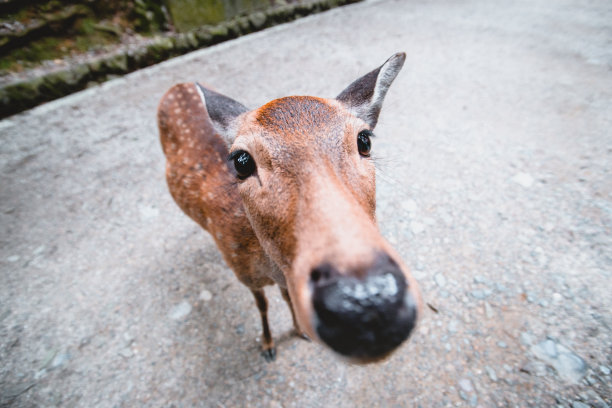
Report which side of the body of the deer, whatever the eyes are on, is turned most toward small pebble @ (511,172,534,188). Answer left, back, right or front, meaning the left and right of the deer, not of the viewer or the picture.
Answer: left

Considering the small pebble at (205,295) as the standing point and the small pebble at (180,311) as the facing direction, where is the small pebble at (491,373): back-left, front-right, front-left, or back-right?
back-left

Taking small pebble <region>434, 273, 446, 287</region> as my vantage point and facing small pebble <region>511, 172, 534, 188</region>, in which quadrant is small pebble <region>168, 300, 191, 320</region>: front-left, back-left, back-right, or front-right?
back-left

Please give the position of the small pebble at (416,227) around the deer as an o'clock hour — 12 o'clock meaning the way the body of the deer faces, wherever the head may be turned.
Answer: The small pebble is roughly at 9 o'clock from the deer.

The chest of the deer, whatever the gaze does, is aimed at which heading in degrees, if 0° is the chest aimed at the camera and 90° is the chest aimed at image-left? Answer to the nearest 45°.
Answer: approximately 315°
